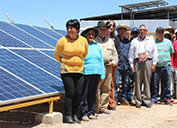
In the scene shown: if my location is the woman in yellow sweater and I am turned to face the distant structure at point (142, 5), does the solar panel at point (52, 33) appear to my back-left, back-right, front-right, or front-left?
front-left

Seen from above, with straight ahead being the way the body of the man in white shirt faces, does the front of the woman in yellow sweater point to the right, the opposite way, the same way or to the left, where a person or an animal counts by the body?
the same way

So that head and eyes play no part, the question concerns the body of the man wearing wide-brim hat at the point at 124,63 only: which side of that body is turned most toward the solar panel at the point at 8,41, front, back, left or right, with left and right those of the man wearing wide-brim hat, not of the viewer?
right

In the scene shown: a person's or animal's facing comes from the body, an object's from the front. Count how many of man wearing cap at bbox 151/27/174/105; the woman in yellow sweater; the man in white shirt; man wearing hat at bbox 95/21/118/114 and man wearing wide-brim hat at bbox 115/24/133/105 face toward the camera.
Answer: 5

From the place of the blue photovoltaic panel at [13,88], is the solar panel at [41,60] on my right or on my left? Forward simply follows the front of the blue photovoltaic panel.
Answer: on my left

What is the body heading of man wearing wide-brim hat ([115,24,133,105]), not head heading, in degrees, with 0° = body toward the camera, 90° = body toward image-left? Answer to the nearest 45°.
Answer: approximately 0°

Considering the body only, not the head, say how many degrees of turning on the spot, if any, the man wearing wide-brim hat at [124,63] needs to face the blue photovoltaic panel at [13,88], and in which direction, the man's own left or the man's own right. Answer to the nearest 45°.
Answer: approximately 45° to the man's own right

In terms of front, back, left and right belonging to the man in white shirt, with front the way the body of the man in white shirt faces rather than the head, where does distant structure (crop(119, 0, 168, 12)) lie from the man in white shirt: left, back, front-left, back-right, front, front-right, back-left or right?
back

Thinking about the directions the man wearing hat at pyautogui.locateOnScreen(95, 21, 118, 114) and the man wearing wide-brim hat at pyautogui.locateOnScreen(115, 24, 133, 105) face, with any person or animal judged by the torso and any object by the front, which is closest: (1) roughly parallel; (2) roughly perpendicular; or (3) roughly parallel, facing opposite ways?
roughly parallel

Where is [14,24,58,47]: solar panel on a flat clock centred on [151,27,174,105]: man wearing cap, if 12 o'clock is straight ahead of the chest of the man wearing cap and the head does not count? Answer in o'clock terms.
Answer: The solar panel is roughly at 3 o'clock from the man wearing cap.

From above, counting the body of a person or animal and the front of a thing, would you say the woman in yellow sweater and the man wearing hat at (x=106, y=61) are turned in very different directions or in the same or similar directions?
same or similar directions

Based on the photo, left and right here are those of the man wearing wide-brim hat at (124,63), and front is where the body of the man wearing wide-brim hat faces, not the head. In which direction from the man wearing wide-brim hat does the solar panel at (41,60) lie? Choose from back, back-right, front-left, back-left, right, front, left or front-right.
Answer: front-right

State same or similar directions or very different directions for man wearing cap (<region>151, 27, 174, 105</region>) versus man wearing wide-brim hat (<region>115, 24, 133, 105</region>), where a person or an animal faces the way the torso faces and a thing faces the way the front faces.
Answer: same or similar directions

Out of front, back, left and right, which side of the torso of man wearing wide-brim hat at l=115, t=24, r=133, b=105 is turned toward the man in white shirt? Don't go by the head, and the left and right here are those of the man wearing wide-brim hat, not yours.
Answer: left

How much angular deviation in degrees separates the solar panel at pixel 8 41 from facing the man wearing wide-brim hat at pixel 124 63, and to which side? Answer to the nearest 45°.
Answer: approximately 45° to its left

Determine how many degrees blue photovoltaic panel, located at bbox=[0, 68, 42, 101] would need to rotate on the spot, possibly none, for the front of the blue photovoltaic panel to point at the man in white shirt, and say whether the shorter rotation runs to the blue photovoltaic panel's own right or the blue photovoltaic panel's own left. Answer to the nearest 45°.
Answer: approximately 90° to the blue photovoltaic panel's own left

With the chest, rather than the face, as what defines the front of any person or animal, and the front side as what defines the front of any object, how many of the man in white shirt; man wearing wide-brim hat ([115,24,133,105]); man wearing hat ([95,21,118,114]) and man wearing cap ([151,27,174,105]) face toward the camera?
4

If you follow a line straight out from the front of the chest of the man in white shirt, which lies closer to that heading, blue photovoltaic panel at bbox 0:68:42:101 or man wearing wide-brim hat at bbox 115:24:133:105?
the blue photovoltaic panel

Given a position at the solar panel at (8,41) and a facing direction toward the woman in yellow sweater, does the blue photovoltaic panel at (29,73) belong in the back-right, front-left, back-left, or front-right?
front-right
